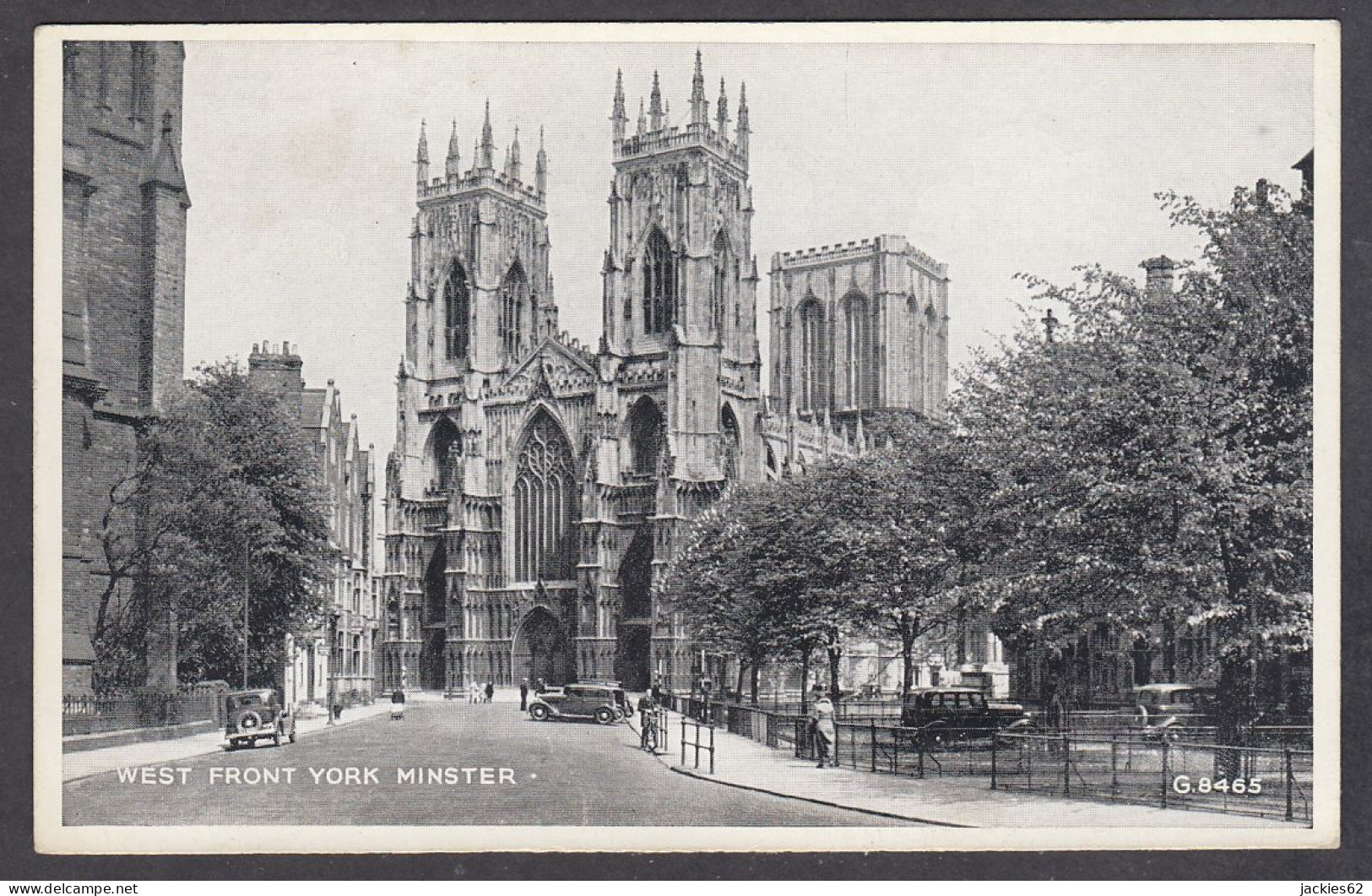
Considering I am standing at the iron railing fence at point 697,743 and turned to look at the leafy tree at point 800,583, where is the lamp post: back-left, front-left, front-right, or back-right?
front-left
